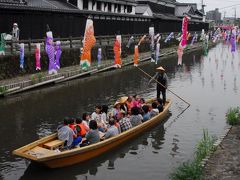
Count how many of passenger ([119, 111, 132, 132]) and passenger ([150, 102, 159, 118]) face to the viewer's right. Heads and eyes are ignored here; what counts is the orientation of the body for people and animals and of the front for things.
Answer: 0

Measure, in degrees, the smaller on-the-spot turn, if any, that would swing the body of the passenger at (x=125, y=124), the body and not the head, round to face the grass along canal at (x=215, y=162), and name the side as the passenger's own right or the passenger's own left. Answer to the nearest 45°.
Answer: approximately 180°
